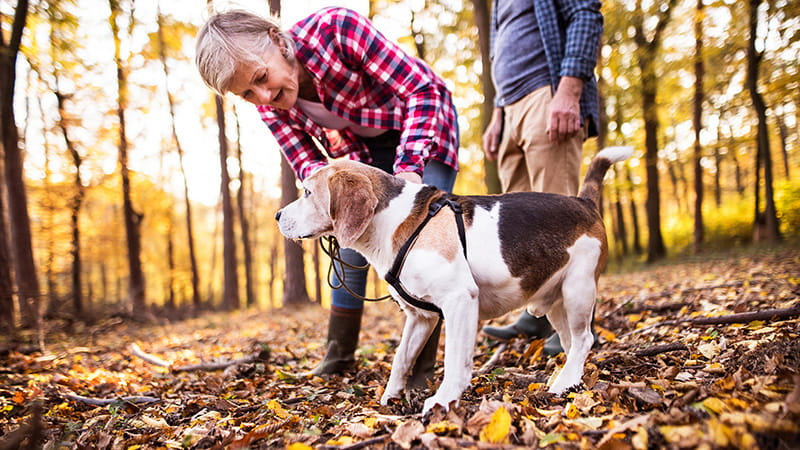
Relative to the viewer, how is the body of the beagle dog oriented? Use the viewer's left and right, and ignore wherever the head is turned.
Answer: facing to the left of the viewer

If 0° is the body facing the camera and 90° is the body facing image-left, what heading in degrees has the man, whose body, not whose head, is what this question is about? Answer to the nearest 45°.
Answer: approximately 45°

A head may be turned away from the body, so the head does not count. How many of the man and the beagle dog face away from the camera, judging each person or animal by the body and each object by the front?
0

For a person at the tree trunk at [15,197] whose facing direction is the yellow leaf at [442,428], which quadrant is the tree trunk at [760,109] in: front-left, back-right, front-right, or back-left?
front-left

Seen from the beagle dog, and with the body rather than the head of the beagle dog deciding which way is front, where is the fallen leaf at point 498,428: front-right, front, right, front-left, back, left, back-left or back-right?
left

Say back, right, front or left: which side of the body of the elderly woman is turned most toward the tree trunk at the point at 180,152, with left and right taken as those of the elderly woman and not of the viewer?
right

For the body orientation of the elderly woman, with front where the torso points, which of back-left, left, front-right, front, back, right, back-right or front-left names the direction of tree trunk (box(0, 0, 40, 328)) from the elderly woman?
right

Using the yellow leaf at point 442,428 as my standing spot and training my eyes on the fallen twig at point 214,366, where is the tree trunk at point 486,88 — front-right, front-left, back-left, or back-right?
front-right

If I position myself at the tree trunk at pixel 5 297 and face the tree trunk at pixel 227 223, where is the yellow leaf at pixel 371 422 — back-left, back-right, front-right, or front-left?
back-right

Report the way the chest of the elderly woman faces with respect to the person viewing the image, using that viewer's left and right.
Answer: facing the viewer and to the left of the viewer

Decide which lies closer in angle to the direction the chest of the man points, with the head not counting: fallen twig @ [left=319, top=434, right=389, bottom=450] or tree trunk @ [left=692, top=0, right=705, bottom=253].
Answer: the fallen twig

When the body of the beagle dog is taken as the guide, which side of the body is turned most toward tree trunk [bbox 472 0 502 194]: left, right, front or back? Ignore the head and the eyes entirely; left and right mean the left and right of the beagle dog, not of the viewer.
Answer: right

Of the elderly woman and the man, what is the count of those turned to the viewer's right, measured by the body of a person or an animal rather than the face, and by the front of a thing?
0

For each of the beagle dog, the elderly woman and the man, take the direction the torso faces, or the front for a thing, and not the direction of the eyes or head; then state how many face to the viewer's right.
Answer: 0

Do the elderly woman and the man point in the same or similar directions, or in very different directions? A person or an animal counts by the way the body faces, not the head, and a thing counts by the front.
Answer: same or similar directions

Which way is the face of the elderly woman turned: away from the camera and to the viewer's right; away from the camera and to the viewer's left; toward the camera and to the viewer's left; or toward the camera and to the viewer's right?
toward the camera and to the viewer's left

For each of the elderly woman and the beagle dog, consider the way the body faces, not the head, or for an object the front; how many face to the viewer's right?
0

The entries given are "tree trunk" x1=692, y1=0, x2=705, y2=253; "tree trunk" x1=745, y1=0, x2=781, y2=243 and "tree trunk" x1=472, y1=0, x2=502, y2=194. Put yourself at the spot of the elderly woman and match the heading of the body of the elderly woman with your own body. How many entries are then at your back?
3
